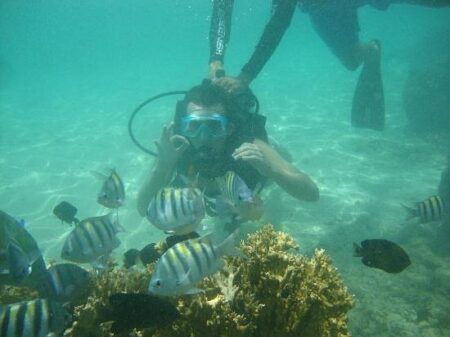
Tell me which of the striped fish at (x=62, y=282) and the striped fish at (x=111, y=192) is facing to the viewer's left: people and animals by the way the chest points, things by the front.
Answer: the striped fish at (x=62, y=282)

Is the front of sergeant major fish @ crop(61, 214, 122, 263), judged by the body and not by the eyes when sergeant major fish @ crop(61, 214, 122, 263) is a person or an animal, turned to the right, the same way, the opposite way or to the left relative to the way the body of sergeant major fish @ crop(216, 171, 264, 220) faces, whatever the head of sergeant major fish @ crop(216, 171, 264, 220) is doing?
the opposite way

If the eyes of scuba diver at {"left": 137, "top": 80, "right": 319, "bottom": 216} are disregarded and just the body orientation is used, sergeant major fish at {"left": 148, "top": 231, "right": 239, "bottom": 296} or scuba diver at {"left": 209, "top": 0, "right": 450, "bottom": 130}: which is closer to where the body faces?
the sergeant major fish

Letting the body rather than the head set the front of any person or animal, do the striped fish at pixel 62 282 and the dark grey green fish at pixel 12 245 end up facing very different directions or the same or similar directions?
very different directions

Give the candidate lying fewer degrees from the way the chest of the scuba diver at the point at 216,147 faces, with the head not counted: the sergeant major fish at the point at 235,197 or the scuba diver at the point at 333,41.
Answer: the sergeant major fish

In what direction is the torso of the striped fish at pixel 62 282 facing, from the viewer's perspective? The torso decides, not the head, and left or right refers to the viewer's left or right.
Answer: facing to the left of the viewer

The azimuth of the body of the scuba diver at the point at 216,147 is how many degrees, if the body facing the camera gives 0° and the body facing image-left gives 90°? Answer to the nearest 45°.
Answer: approximately 0°

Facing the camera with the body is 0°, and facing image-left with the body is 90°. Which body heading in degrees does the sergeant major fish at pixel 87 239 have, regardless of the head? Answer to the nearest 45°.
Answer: approximately 90°

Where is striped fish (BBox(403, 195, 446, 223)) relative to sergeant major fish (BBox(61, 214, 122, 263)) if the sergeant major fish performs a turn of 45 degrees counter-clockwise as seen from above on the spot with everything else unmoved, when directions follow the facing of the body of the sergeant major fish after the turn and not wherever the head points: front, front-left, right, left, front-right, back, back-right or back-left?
back-left

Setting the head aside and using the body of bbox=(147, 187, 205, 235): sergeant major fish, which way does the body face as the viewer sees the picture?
to the viewer's left
